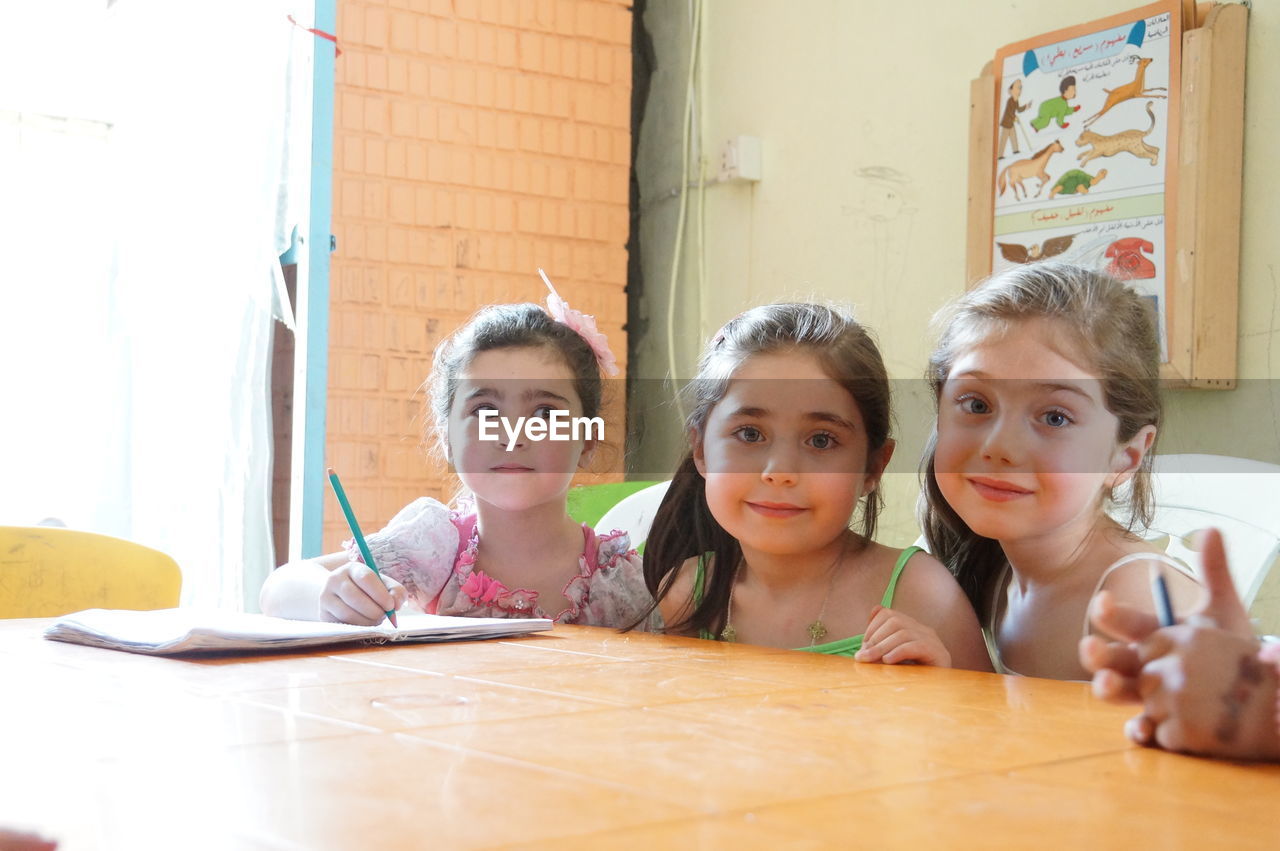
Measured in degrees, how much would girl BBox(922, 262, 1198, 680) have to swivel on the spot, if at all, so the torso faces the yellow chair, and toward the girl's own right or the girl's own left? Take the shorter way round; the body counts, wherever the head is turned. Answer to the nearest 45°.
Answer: approximately 45° to the girl's own right

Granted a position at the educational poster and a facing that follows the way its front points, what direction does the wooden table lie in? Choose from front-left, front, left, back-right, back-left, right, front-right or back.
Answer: front-left

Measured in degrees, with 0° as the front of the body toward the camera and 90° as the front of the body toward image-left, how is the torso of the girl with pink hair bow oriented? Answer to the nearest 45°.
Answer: approximately 0°

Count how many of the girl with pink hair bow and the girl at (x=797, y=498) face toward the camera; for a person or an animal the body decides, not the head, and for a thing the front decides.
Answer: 2

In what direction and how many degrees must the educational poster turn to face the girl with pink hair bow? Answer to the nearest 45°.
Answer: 0° — it already faces them

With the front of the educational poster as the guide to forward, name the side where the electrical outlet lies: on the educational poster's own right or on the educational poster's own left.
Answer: on the educational poster's own right

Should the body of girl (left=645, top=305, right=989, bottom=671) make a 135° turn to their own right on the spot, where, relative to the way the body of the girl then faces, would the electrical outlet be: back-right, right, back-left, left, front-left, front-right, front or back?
front-right

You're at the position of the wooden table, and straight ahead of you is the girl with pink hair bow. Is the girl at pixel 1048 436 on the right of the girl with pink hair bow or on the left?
right

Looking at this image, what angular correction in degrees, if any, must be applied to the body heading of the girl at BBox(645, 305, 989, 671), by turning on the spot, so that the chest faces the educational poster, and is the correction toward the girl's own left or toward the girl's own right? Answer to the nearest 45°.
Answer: approximately 135° to the girl's own left

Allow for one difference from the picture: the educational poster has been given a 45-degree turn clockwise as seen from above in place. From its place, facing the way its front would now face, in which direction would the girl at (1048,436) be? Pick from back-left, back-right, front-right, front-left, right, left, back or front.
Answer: left

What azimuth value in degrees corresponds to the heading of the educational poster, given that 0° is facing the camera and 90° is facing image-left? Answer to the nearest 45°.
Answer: approximately 45°
